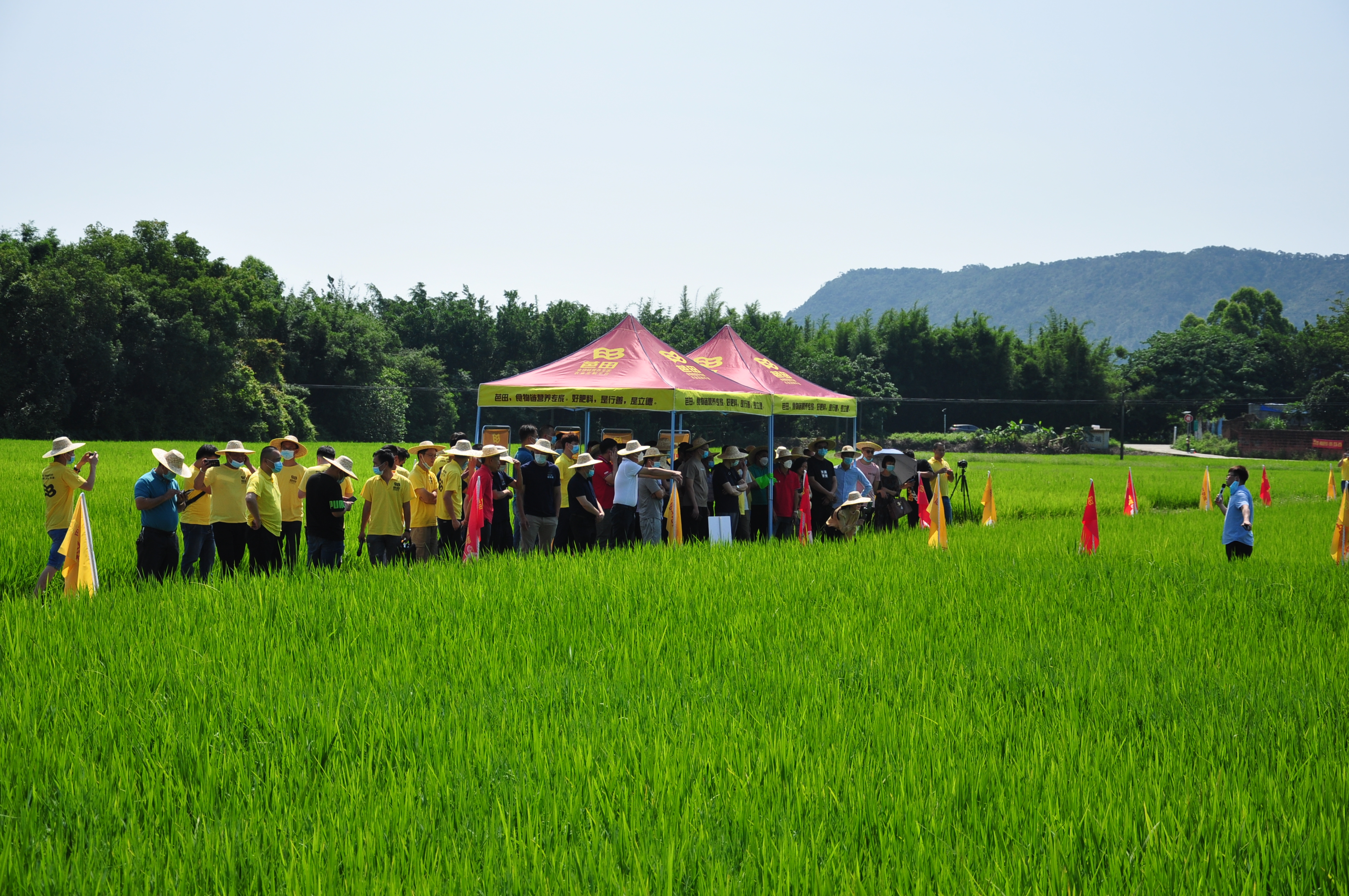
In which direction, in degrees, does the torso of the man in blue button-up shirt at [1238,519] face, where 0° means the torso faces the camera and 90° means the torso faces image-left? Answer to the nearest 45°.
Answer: approximately 90°

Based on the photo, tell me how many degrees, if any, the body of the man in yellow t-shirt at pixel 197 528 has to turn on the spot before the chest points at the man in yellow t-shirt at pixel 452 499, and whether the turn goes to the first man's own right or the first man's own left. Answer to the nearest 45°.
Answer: approximately 45° to the first man's own left

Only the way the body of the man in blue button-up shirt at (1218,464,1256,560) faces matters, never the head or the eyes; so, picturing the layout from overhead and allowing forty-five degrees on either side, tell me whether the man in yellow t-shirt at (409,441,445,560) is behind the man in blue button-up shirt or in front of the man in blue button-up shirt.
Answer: in front

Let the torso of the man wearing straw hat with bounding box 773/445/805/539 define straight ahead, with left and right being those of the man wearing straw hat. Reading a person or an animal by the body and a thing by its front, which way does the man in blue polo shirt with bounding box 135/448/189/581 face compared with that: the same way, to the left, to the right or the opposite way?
to the left
